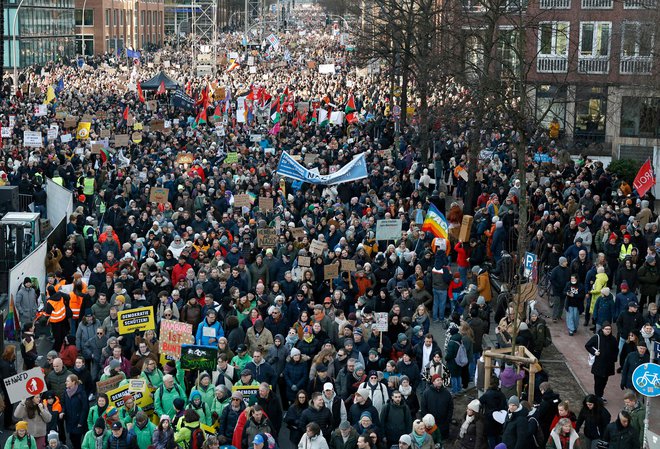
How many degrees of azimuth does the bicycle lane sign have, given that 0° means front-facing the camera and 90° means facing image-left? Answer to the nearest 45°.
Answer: approximately 0°

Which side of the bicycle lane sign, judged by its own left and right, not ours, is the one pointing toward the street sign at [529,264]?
back

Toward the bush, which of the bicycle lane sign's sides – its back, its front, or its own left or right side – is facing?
back

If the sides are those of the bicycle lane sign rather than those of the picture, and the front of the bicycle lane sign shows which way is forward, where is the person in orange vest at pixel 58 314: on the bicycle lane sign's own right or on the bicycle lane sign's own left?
on the bicycle lane sign's own right

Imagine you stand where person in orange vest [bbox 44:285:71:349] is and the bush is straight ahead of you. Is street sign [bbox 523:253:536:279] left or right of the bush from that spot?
right
